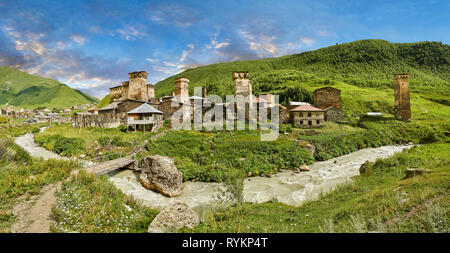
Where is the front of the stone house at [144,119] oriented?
toward the camera

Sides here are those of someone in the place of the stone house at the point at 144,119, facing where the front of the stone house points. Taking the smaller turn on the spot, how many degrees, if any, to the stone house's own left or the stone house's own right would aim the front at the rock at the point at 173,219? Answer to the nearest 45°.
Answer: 0° — it already faces it

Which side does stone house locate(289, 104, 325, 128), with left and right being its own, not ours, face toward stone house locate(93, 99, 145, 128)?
right

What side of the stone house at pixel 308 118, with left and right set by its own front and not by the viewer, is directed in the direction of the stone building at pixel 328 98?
back

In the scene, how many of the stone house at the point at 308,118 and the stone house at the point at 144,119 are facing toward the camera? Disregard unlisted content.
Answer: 2

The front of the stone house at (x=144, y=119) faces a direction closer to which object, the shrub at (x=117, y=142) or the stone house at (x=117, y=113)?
the shrub

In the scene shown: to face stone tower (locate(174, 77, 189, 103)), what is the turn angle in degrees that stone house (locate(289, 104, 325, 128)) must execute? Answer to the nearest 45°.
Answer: approximately 90° to its right

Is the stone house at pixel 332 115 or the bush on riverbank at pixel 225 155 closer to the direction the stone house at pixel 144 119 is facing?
the bush on riverbank

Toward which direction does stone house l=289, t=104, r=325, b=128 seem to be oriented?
toward the camera

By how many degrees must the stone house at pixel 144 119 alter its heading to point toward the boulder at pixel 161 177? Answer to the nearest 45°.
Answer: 0° — it already faces it
